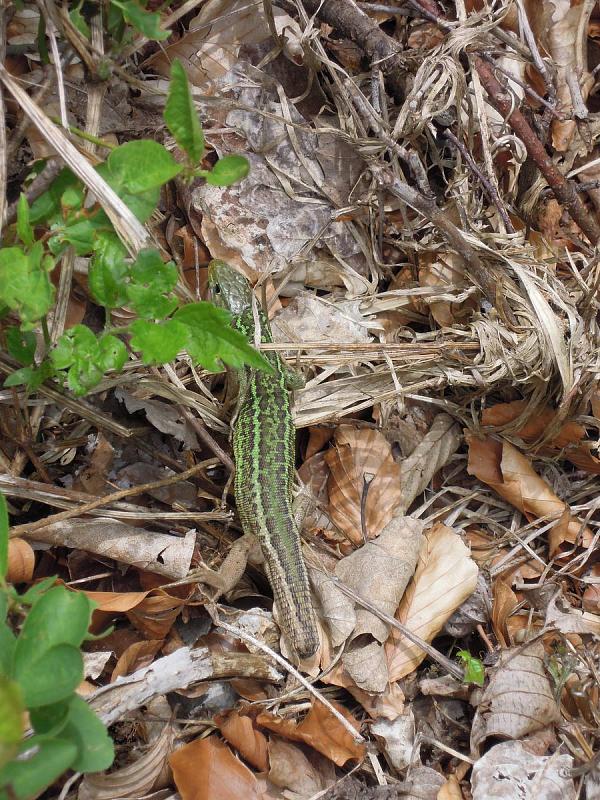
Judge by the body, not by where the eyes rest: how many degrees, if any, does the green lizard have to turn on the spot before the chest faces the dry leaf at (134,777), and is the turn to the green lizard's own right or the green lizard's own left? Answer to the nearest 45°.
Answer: approximately 135° to the green lizard's own left

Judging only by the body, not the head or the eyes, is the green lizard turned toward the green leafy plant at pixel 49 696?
no

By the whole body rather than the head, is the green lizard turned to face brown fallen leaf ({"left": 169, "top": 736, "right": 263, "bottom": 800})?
no

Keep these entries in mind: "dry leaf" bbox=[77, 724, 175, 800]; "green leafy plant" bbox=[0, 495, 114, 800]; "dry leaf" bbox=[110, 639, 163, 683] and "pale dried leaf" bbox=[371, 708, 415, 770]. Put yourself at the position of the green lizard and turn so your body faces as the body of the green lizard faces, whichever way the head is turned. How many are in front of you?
0

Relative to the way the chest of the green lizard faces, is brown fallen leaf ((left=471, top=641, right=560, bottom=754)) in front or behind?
behind

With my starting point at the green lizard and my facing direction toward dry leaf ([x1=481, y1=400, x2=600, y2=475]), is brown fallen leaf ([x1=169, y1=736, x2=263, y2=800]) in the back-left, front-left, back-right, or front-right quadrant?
back-right

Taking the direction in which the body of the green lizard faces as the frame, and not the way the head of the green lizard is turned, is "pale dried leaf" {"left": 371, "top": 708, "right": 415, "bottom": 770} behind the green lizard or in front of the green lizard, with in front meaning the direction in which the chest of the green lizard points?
behind

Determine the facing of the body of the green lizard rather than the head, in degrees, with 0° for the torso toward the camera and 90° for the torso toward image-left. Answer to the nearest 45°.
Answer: approximately 180°

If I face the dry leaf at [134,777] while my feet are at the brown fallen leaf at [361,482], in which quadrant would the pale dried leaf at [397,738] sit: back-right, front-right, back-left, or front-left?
front-left

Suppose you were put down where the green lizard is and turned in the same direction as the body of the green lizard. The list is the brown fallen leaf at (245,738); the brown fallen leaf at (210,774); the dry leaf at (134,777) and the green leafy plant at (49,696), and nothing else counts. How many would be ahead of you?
0

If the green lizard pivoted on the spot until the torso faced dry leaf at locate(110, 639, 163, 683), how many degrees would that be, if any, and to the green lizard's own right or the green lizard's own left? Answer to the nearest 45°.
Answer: approximately 135° to the green lizard's own left

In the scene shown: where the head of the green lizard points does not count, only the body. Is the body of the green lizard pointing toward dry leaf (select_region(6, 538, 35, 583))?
no

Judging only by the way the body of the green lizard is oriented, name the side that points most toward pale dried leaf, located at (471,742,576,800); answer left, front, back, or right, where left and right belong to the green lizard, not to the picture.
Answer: back

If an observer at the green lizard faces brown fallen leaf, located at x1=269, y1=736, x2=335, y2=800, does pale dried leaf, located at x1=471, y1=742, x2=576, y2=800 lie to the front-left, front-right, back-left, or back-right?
front-left
